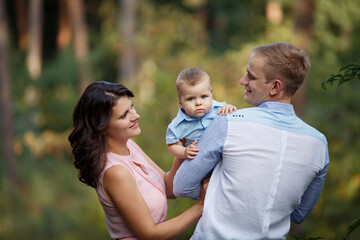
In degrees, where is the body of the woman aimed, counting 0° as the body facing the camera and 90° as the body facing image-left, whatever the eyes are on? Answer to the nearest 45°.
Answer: approximately 315°

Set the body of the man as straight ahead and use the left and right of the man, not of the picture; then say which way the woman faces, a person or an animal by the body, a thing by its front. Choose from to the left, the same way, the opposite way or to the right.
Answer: the opposite way

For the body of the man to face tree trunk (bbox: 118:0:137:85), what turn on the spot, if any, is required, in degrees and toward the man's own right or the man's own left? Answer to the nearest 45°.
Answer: approximately 45° to the man's own right

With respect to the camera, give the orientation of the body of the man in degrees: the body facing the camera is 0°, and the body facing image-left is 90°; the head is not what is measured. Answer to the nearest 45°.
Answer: approximately 135°

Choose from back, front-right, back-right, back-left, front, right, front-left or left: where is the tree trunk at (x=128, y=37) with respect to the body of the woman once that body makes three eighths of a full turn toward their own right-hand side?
right

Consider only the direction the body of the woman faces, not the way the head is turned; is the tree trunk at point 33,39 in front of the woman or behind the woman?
behind

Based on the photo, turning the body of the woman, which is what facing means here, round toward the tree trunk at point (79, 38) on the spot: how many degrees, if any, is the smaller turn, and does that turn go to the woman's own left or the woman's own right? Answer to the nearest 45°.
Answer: approximately 135° to the woman's own left

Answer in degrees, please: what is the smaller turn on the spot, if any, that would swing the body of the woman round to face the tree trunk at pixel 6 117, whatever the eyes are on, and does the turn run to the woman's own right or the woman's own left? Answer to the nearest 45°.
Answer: approximately 135° to the woman's own left

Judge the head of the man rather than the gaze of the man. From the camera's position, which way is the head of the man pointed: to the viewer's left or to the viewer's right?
to the viewer's left

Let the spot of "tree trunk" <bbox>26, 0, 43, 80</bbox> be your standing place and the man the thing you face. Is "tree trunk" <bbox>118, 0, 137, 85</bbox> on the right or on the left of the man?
left

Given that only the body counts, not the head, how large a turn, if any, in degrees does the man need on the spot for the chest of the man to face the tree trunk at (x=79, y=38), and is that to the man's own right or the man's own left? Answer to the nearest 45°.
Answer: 0° — they already face it

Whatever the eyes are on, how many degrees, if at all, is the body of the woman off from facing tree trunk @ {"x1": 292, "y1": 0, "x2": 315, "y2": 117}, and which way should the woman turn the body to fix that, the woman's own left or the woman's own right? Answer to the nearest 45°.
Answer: approximately 90° to the woman's own left

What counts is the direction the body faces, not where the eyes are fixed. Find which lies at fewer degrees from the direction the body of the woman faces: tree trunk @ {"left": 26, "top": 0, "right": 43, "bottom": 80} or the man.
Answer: the man
